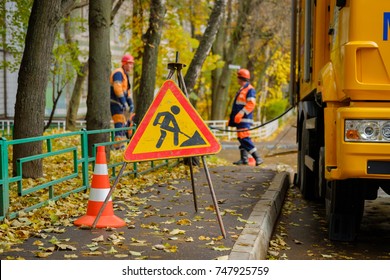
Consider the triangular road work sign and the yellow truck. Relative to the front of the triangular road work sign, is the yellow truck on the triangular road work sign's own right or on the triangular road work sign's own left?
on the triangular road work sign's own left

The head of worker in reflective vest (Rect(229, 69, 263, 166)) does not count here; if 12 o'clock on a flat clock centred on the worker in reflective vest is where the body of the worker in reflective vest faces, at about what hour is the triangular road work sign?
The triangular road work sign is roughly at 9 o'clock from the worker in reflective vest.

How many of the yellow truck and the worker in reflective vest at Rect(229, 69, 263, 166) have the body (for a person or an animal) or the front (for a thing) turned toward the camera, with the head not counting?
1

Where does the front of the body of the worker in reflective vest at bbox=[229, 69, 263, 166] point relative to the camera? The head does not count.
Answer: to the viewer's left

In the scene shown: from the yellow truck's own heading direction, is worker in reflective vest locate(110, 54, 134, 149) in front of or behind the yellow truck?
behind

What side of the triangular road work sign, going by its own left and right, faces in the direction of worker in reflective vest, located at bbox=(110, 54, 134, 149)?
back

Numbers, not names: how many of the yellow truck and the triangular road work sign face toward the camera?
2

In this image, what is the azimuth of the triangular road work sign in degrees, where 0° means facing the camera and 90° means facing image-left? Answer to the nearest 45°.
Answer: approximately 0°

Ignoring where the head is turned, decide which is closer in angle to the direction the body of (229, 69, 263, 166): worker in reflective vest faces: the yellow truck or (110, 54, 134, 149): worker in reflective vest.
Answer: the worker in reflective vest

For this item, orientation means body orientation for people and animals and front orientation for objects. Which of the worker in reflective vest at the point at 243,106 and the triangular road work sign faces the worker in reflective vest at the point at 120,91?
the worker in reflective vest at the point at 243,106
